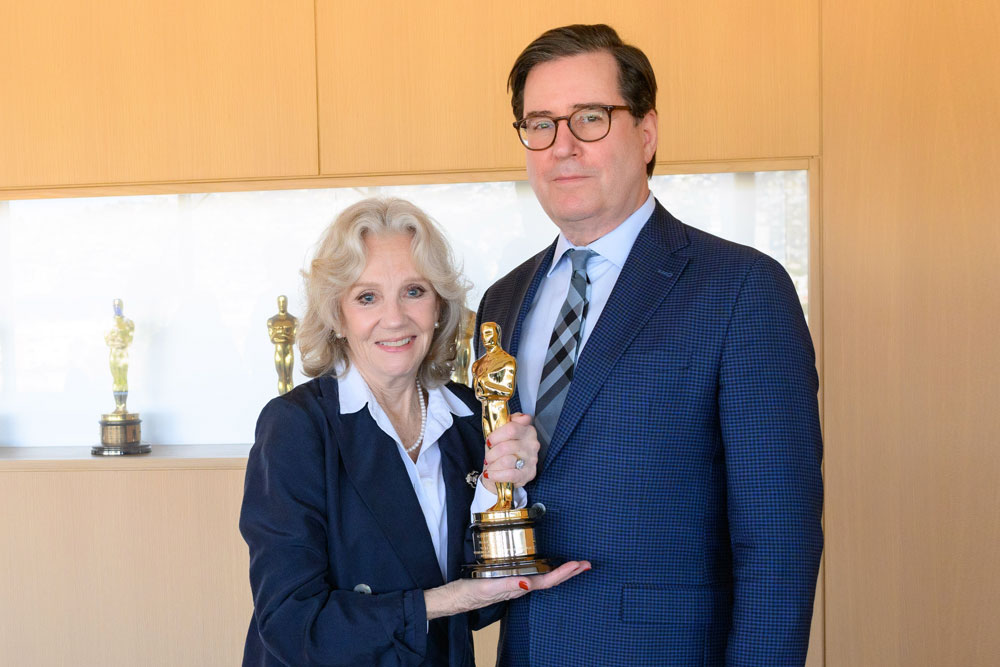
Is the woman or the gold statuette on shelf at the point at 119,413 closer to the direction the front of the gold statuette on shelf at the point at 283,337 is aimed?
the woman

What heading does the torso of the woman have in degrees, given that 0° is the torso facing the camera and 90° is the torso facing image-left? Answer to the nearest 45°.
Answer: approximately 315°

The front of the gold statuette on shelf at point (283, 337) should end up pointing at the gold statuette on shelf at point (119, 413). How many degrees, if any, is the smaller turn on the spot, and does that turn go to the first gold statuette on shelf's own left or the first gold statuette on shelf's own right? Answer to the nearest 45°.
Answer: approximately 90° to the first gold statuette on shelf's own right

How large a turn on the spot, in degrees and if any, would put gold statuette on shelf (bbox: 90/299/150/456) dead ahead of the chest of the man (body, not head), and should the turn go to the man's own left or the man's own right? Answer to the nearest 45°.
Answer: approximately 90° to the man's own right

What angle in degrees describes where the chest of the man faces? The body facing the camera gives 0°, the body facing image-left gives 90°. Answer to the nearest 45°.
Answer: approximately 45°

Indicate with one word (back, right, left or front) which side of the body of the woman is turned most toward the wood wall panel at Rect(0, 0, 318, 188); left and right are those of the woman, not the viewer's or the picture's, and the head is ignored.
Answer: back

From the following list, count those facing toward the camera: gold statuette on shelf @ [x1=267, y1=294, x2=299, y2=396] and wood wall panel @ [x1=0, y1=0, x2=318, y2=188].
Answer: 2
